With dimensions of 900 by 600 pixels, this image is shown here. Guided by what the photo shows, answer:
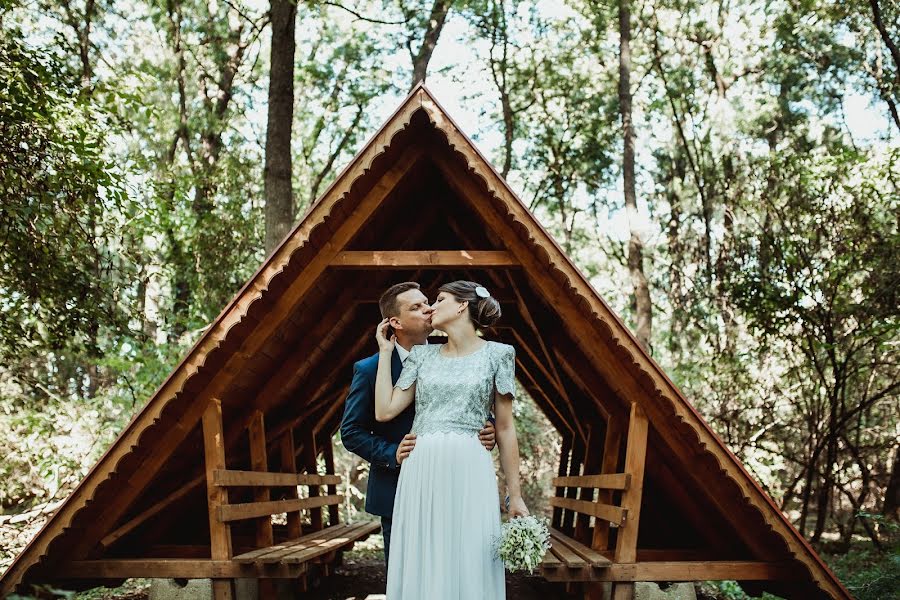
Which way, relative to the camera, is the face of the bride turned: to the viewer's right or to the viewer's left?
to the viewer's left

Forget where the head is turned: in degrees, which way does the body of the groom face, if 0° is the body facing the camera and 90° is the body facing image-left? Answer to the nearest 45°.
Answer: approximately 315°

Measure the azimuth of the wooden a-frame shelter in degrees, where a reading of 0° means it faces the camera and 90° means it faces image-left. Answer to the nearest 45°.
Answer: approximately 0°
